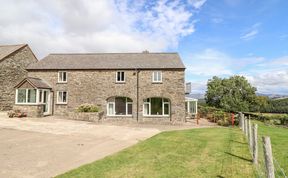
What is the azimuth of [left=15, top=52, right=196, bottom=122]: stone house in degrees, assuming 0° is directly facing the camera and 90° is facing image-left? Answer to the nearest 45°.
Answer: approximately 0°
